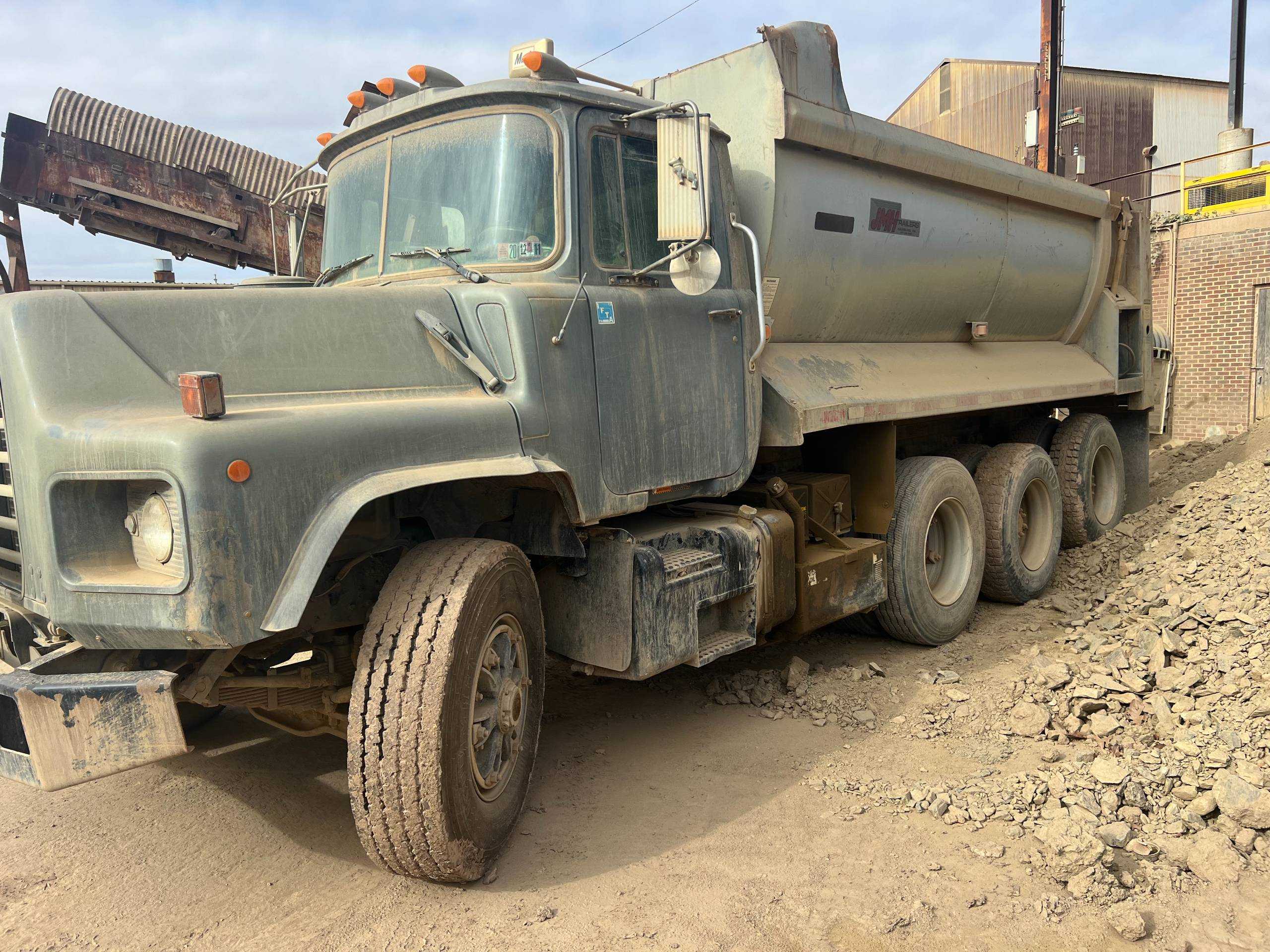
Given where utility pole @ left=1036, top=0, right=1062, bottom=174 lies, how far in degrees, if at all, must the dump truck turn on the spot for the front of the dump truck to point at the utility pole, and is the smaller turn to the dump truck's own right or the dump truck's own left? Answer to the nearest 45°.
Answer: approximately 180°

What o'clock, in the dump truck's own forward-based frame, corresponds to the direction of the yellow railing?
The yellow railing is roughly at 6 o'clock from the dump truck.

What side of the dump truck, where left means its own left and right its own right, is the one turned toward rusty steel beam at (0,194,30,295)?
right

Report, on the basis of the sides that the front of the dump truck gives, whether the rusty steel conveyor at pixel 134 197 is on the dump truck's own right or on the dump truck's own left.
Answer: on the dump truck's own right

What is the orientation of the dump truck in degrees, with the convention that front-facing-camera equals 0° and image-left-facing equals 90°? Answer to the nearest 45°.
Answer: approximately 45°

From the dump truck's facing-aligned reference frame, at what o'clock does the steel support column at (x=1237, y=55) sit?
The steel support column is roughly at 6 o'clock from the dump truck.

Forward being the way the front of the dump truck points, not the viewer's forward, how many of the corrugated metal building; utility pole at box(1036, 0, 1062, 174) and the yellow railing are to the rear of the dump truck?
3
